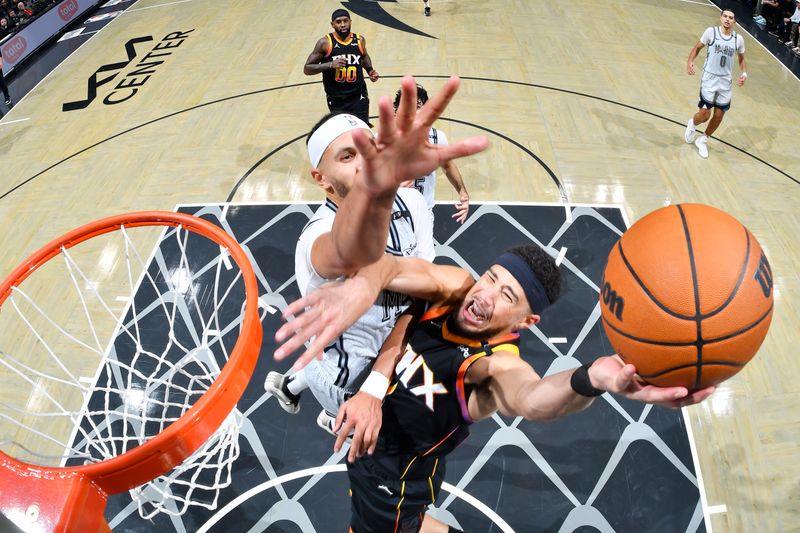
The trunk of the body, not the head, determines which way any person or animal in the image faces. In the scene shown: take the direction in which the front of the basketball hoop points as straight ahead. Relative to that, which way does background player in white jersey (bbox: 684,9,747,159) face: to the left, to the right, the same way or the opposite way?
the opposite way

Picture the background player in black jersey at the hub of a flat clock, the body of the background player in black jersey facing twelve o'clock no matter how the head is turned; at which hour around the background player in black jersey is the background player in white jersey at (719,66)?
The background player in white jersey is roughly at 9 o'clock from the background player in black jersey.

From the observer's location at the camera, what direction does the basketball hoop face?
facing away from the viewer and to the right of the viewer

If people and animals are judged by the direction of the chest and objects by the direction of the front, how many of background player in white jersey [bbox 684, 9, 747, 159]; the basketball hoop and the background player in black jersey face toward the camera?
2

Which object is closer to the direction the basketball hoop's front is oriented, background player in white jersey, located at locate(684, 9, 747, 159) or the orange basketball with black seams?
the background player in white jersey

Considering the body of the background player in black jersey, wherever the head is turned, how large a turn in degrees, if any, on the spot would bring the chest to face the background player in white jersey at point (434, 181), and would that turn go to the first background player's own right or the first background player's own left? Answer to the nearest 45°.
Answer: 0° — they already face them

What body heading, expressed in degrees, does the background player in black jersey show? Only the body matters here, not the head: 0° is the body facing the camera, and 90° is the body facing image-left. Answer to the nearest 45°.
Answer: approximately 0°

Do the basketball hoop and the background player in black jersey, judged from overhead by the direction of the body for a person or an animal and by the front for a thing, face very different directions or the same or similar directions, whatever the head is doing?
very different directions

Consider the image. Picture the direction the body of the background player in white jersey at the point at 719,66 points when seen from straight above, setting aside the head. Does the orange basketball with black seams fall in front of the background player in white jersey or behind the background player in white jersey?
in front

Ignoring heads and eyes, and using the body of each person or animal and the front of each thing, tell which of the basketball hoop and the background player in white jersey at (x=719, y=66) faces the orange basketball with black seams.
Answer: the background player in white jersey

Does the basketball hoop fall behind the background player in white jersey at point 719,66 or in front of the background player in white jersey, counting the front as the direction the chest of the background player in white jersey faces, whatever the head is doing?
in front

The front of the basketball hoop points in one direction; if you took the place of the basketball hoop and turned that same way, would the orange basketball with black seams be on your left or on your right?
on your right

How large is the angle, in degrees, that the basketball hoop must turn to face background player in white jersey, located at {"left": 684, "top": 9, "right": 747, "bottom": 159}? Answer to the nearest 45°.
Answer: approximately 45° to its right
